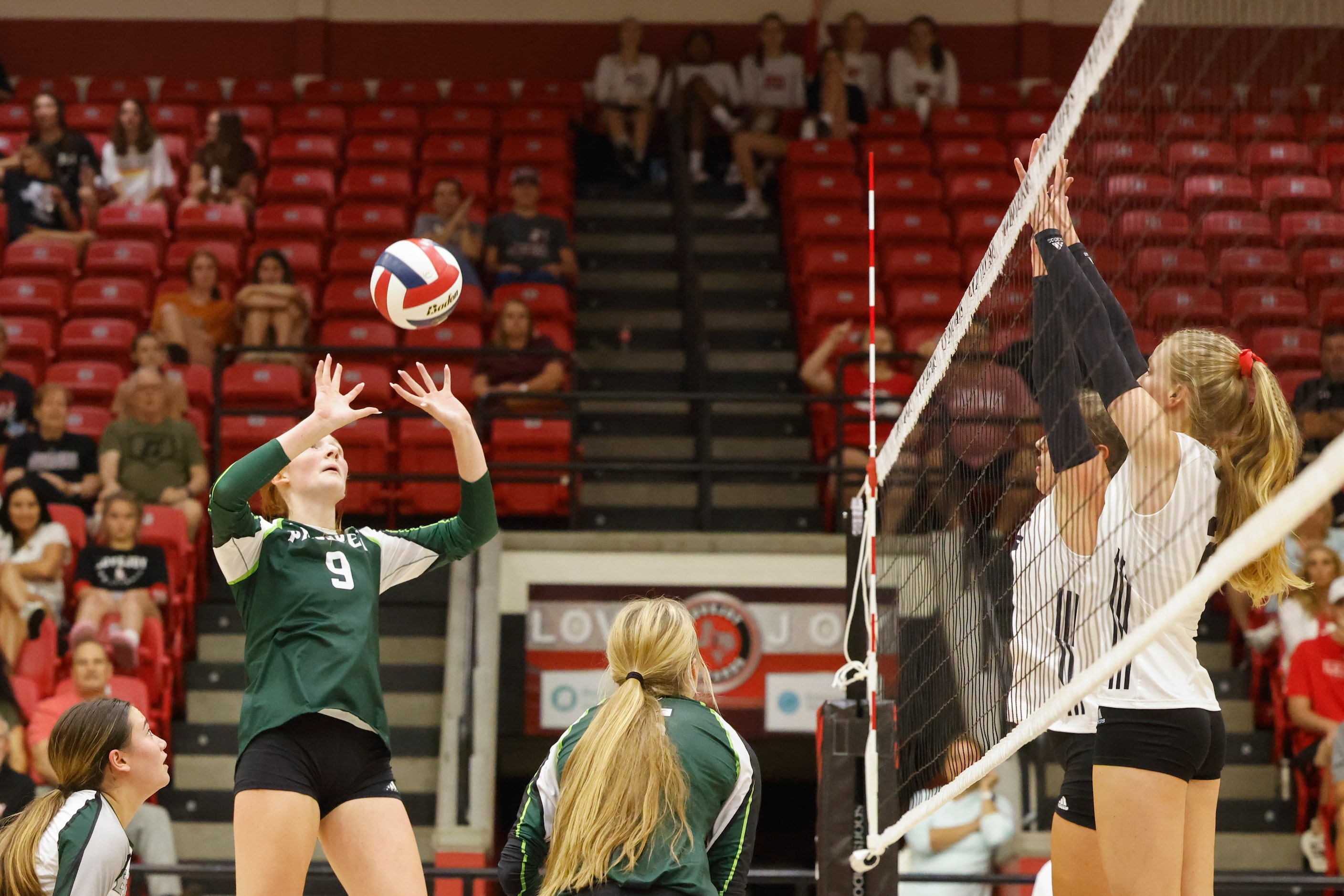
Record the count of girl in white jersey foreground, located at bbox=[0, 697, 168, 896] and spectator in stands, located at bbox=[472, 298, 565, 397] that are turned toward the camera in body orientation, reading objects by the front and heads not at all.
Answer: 1

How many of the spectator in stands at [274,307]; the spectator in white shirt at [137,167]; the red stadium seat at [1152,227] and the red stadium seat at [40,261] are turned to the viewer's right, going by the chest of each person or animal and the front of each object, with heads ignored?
0

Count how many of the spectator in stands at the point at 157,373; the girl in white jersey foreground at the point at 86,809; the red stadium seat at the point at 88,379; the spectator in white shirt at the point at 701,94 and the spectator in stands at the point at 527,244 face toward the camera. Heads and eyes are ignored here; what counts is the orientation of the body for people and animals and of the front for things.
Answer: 4

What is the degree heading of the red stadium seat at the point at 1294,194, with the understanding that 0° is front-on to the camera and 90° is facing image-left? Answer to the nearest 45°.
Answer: approximately 0°

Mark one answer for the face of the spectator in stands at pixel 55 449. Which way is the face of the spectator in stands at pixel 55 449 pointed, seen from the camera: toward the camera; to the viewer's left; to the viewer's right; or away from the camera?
toward the camera

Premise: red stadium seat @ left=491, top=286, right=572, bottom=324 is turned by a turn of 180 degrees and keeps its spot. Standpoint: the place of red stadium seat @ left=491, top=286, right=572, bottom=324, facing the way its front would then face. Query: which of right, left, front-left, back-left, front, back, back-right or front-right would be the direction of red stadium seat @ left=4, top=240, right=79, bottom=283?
left

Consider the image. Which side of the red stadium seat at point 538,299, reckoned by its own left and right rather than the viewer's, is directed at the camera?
front

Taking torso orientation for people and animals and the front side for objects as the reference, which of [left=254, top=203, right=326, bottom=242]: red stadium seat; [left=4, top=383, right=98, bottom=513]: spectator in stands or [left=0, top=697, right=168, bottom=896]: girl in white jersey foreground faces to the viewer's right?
the girl in white jersey foreground

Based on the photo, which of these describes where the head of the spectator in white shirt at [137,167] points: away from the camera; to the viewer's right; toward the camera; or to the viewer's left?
toward the camera

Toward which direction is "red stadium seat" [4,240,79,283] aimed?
toward the camera

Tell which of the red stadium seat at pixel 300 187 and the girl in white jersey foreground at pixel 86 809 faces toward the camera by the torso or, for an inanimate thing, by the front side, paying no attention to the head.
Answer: the red stadium seat

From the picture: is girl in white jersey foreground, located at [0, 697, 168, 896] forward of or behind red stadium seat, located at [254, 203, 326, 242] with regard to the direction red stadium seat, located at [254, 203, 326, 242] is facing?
forward

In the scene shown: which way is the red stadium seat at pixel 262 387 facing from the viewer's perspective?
toward the camera

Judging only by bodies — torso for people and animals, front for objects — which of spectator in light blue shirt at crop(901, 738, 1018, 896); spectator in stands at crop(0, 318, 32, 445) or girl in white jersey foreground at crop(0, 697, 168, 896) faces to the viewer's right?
the girl in white jersey foreground

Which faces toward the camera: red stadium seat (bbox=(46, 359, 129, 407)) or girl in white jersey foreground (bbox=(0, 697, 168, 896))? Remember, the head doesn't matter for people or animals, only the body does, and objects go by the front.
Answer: the red stadium seat

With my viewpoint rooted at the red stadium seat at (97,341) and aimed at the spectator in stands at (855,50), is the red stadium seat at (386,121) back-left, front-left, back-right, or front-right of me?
front-left

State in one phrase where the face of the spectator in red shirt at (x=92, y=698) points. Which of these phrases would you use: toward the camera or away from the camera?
toward the camera
